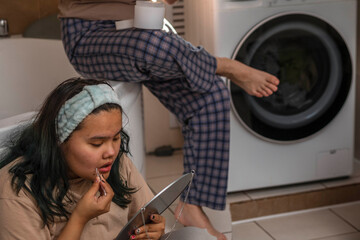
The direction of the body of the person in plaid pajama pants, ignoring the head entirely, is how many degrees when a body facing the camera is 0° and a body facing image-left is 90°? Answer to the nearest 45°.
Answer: approximately 270°

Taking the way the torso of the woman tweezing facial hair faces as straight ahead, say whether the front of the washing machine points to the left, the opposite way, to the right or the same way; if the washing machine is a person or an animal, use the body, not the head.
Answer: the same way

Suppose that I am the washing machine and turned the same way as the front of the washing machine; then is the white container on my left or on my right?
on my right

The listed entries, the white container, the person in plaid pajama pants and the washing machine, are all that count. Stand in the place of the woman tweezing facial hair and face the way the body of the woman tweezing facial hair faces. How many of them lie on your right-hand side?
0

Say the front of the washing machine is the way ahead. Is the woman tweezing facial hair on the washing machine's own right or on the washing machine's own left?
on the washing machine's own right

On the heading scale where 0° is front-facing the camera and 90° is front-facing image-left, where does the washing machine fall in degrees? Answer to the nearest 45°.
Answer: approximately 315°

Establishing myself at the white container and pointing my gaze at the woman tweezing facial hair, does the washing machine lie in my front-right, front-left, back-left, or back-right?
back-left

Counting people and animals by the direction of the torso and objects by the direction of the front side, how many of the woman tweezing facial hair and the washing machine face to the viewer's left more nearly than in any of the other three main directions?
0

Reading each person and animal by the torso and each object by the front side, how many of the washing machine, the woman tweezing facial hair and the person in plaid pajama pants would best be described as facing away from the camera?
0

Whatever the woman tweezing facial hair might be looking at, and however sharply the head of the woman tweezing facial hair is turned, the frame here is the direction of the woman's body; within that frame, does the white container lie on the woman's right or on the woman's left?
on the woman's left

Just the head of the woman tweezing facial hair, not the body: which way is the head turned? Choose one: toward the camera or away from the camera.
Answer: toward the camera

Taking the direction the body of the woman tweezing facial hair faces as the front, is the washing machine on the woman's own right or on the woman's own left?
on the woman's own left
